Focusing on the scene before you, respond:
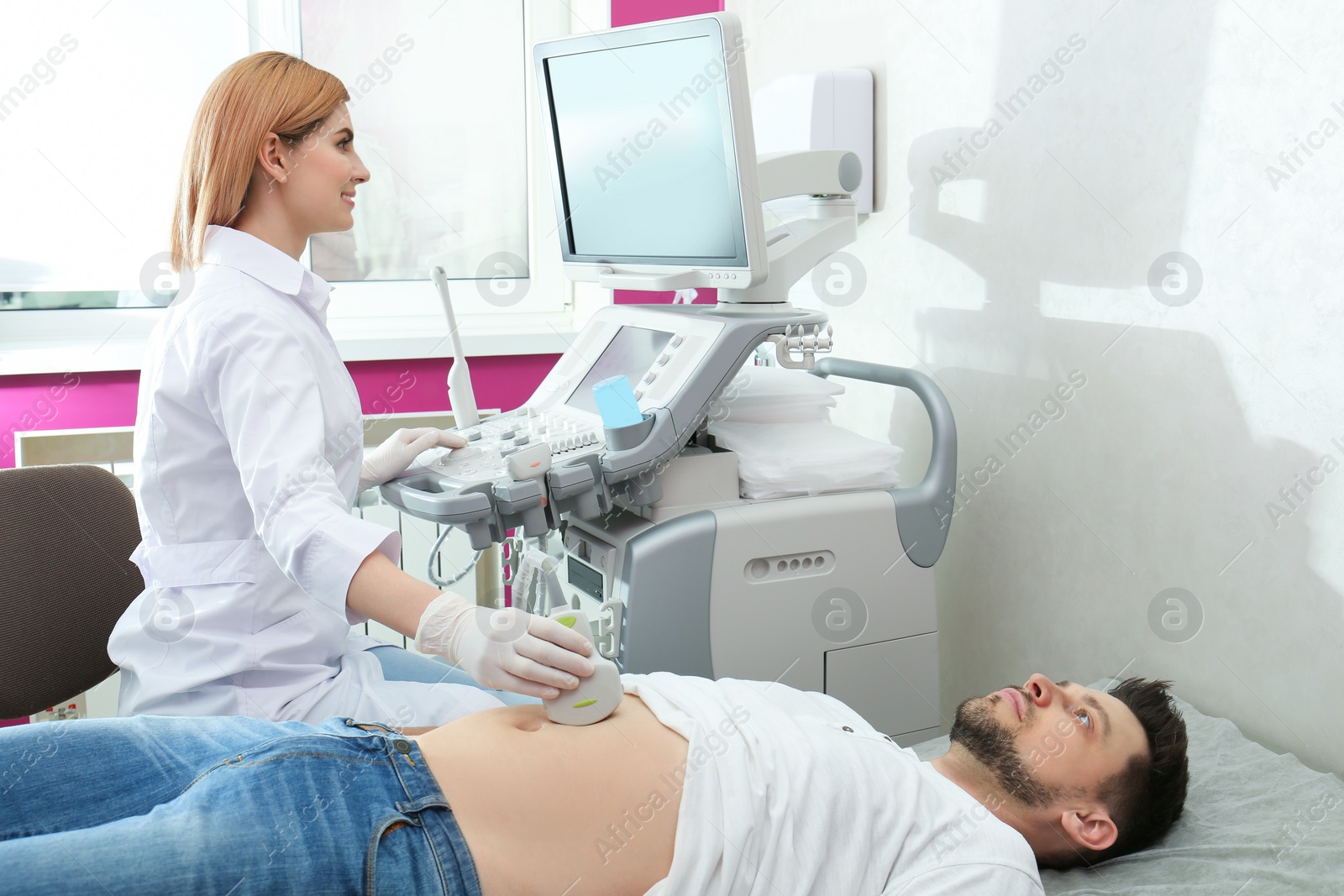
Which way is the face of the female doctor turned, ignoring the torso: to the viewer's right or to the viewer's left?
to the viewer's right

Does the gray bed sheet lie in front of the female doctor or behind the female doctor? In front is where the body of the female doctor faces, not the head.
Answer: in front

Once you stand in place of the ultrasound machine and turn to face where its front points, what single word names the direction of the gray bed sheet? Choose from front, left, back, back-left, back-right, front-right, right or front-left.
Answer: left

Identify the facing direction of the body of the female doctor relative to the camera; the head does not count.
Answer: to the viewer's right

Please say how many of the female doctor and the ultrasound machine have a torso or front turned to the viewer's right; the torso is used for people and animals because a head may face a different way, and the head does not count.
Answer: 1

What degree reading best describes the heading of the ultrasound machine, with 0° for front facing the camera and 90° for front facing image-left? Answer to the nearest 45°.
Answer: approximately 45°
